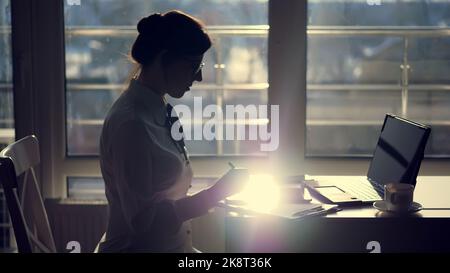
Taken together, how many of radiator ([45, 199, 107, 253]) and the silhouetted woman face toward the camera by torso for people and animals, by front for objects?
1

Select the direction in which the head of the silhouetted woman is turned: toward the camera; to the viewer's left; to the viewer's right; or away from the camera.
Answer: to the viewer's right

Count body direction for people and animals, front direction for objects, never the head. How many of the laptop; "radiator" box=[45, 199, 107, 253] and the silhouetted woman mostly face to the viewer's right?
1

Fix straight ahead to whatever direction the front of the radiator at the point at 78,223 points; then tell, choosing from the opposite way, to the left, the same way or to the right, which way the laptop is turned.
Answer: to the right

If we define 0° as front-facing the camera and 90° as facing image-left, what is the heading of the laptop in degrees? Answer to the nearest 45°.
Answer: approximately 45°

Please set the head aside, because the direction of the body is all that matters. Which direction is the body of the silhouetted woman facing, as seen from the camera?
to the viewer's right

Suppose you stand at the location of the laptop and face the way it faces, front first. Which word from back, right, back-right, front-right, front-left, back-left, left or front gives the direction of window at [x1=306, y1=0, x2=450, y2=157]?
back-right

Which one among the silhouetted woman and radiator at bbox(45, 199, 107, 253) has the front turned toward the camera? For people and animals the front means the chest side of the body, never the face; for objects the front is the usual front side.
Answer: the radiator

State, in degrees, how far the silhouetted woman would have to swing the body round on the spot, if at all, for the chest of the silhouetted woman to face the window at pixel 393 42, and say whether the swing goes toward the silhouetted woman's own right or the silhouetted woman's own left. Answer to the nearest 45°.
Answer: approximately 45° to the silhouetted woman's own left

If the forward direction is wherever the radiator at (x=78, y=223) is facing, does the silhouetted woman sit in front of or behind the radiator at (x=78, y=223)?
in front

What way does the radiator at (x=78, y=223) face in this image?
toward the camera

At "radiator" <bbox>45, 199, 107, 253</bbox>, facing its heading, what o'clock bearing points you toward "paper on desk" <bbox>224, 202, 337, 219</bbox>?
The paper on desk is roughly at 11 o'clock from the radiator.

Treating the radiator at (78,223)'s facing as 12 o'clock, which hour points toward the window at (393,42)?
The window is roughly at 9 o'clock from the radiator.

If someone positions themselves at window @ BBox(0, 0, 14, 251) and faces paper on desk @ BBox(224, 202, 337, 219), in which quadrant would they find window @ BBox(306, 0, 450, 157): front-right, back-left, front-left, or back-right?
front-left
